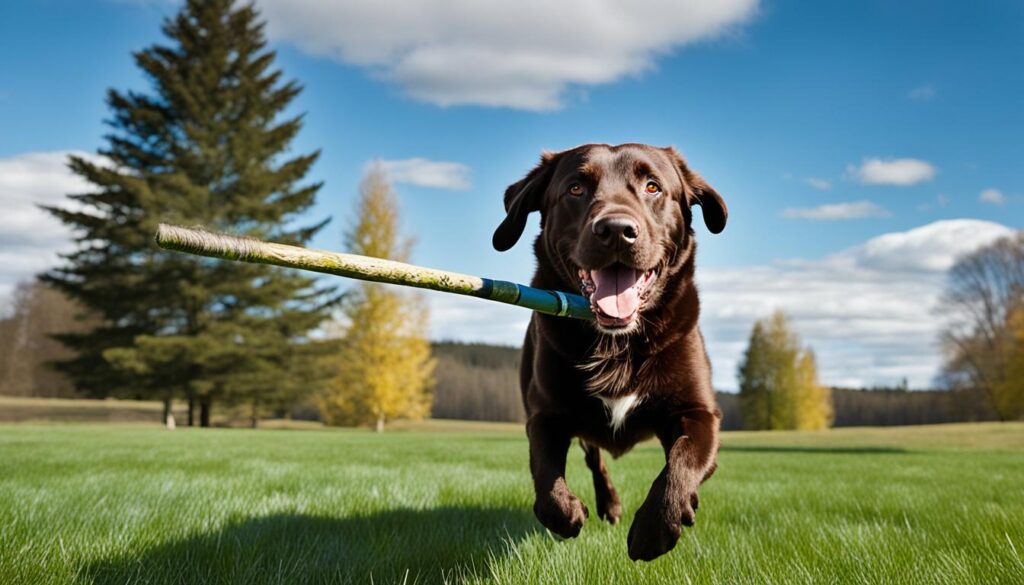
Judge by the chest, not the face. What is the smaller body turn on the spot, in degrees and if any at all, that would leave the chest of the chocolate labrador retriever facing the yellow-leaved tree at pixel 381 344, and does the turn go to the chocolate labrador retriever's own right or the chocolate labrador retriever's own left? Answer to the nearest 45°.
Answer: approximately 180°

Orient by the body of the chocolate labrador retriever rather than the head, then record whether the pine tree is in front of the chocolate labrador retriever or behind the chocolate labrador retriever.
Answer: behind

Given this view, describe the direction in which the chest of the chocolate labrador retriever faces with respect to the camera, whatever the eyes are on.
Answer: toward the camera
